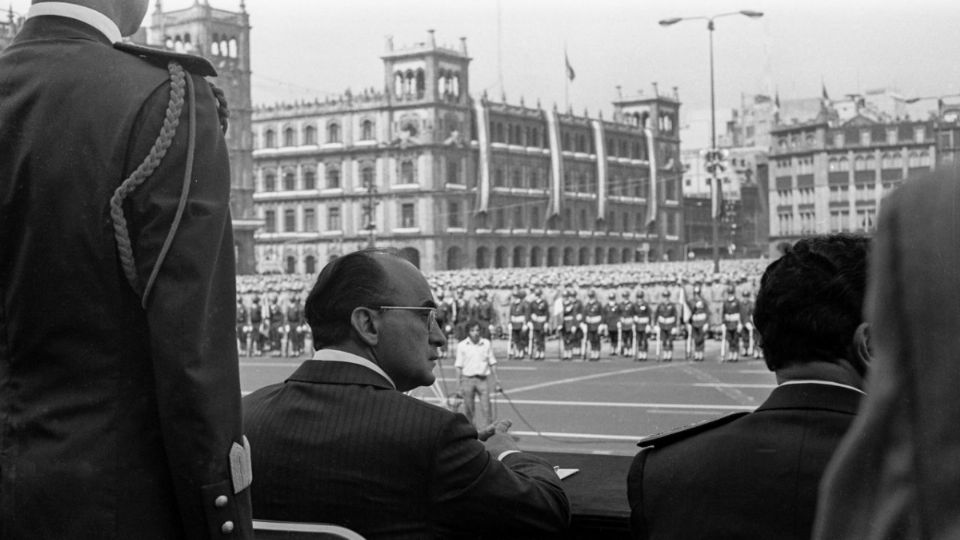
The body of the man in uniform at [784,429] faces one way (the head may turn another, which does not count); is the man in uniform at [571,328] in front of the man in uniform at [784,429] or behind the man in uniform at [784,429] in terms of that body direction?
in front

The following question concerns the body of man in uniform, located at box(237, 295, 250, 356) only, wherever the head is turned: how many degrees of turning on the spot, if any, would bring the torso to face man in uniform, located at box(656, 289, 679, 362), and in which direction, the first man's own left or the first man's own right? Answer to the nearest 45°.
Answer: approximately 45° to the first man's own left

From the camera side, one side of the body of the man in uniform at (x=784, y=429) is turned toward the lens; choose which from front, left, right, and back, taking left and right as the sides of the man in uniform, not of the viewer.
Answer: back

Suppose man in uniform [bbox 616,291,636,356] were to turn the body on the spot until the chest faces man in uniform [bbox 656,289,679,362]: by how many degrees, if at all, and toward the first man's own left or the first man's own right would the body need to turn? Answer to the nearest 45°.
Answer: approximately 45° to the first man's own left

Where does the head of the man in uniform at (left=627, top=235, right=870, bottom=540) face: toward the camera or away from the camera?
away from the camera

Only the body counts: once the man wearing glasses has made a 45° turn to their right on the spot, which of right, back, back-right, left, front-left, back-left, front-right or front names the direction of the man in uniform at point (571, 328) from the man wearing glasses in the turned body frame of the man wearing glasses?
left

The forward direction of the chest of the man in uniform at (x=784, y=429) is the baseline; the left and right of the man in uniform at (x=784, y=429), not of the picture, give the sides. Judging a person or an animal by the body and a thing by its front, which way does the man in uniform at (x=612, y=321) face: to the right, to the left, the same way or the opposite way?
the opposite way

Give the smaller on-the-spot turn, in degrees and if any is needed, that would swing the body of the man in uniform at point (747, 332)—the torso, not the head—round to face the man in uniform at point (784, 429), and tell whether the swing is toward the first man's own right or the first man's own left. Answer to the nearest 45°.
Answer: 0° — they already face them

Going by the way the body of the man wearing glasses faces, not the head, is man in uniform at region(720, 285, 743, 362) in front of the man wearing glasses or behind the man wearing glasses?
in front

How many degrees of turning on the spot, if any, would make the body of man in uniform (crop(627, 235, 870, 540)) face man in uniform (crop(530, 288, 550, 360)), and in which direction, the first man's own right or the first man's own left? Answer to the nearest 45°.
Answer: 0° — they already face them
